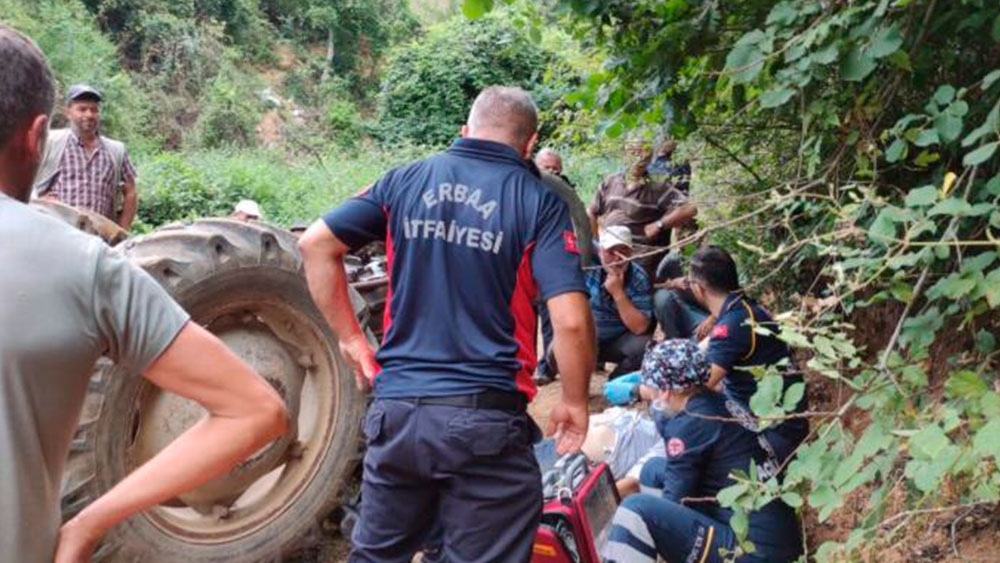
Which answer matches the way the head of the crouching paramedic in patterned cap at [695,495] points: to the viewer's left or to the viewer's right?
to the viewer's left

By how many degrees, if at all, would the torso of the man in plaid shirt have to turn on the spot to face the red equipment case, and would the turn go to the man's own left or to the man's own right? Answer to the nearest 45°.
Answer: approximately 45° to the man's own left

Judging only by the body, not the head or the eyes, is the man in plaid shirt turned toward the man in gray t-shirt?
yes

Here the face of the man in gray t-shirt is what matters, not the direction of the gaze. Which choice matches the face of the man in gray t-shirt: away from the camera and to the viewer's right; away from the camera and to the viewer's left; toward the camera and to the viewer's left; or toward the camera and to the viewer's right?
away from the camera and to the viewer's right

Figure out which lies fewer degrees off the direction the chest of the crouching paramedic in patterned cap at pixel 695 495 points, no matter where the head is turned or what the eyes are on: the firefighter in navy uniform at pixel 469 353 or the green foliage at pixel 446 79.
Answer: the firefighter in navy uniform

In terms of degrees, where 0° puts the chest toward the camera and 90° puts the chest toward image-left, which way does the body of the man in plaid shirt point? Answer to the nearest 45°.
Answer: approximately 0°

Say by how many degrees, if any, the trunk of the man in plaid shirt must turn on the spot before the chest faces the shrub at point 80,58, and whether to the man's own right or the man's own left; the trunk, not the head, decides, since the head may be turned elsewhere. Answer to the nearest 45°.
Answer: approximately 180°

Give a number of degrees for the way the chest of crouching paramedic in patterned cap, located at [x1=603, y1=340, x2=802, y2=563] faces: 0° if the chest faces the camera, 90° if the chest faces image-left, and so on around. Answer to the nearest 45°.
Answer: approximately 90°

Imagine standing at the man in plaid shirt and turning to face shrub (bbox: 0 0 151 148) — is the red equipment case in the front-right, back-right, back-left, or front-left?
back-right

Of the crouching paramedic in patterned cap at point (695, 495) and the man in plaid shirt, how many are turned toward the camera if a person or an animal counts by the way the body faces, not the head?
1

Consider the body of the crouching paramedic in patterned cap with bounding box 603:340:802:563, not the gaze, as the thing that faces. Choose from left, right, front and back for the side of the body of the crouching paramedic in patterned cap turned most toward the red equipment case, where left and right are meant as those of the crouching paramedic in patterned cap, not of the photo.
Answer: front

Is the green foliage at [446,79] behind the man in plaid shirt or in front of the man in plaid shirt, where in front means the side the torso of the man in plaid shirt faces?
behind

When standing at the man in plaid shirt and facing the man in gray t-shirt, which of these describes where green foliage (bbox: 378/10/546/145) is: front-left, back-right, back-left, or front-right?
back-left
